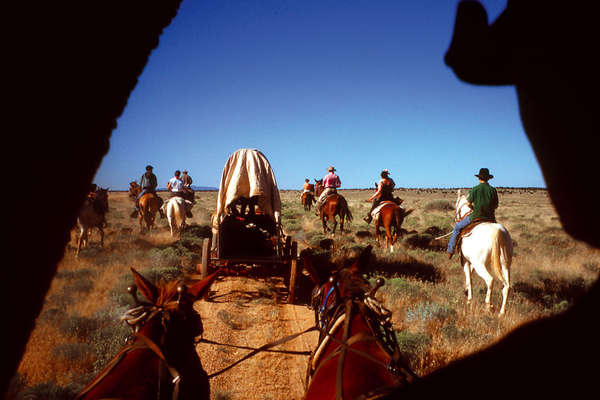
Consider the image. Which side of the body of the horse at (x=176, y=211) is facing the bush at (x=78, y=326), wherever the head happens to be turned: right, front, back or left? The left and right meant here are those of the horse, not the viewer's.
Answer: back

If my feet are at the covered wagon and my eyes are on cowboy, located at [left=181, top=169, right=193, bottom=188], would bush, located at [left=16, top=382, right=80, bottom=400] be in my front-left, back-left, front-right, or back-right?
back-left

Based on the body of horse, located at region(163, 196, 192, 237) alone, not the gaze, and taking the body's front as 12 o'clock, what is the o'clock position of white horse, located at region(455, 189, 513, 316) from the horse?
The white horse is roughly at 5 o'clock from the horse.

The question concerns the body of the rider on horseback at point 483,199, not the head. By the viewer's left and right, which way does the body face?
facing away from the viewer and to the left of the viewer

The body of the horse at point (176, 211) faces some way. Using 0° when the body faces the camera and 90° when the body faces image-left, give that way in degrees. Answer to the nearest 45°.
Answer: approximately 180°

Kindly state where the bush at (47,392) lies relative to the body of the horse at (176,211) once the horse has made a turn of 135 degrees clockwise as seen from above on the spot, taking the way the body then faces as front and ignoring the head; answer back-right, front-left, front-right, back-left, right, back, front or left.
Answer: front-right

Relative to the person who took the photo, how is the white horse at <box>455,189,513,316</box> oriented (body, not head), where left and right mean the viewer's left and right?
facing away from the viewer and to the left of the viewer

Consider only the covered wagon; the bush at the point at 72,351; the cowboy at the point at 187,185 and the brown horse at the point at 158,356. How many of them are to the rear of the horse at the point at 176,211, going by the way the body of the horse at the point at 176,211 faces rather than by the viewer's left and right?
3
